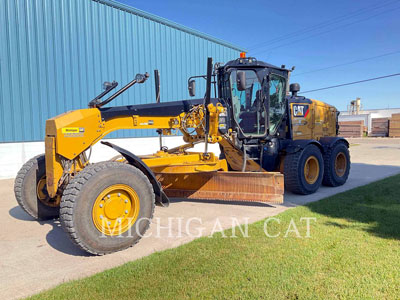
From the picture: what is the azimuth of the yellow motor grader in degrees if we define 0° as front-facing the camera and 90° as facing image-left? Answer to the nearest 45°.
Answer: approximately 45°

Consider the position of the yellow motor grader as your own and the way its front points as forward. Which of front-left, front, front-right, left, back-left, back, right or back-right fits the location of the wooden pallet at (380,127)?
back

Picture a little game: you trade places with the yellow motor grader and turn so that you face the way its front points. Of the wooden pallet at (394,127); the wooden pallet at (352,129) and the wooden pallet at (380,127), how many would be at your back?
3

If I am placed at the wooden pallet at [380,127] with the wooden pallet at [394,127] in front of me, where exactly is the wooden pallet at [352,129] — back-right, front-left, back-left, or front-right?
back-right

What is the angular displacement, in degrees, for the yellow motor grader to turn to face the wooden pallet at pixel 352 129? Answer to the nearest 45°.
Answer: approximately 180°

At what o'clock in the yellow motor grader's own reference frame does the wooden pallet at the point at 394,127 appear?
The wooden pallet is roughly at 6 o'clock from the yellow motor grader.
